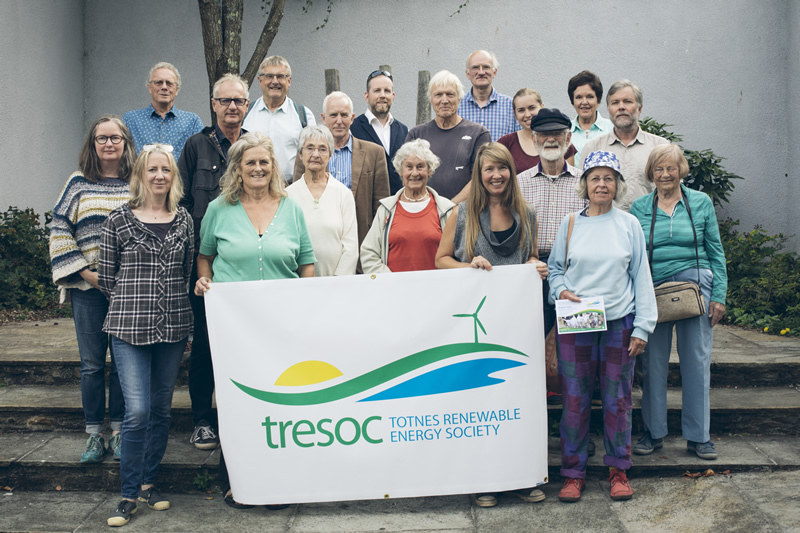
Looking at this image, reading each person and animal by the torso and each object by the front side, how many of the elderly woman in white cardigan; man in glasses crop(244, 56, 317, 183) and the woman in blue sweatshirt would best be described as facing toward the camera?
3

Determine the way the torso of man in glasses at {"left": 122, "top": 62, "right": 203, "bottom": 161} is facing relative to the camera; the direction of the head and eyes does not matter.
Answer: toward the camera

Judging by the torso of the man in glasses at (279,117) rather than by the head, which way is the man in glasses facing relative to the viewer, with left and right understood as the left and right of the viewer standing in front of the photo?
facing the viewer

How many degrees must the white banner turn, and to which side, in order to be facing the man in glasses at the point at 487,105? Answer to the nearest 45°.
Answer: approximately 135° to its left

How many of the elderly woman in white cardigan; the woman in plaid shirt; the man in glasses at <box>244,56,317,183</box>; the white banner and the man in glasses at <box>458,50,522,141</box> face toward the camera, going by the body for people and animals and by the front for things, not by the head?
5

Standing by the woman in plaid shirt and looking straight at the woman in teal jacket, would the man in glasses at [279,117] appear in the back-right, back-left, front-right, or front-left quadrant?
front-left

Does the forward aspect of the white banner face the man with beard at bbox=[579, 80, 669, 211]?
no

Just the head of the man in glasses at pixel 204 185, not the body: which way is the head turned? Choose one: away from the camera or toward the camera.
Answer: toward the camera

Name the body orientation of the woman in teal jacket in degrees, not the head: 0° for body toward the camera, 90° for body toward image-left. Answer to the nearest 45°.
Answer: approximately 0°

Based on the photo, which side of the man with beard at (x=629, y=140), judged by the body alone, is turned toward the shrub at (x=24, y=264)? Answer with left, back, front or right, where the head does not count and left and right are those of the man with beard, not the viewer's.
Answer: right

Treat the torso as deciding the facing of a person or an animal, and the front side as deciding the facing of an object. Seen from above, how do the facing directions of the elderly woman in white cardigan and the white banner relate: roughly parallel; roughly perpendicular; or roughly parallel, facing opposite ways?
roughly parallel

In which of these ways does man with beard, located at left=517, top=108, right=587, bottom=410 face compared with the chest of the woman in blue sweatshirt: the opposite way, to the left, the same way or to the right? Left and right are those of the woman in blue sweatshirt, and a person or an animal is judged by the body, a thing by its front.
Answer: the same way

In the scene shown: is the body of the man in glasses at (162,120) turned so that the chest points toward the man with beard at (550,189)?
no

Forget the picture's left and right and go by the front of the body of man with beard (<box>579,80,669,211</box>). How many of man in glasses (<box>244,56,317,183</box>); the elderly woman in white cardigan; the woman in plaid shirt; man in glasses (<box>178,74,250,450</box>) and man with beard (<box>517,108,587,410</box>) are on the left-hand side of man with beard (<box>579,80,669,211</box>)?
0

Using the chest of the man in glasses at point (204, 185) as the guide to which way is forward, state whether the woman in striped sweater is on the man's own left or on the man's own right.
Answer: on the man's own right

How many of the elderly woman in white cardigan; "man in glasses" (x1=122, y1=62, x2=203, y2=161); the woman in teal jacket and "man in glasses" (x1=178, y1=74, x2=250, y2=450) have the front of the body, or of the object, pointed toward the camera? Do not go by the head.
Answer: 4

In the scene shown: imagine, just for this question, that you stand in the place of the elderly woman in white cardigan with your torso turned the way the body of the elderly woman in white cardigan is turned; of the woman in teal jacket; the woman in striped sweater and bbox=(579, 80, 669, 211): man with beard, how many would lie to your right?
1

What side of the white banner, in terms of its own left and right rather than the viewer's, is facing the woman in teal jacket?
left
